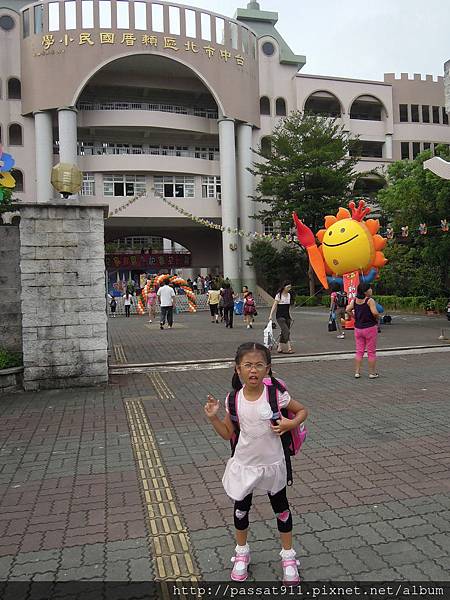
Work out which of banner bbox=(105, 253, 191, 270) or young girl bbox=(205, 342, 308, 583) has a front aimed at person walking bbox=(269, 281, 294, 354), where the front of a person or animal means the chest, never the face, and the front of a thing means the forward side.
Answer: the banner

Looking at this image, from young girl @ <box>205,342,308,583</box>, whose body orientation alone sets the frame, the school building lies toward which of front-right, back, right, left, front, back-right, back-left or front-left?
back

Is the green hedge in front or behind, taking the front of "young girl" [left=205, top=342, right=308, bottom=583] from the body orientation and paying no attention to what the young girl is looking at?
behind
